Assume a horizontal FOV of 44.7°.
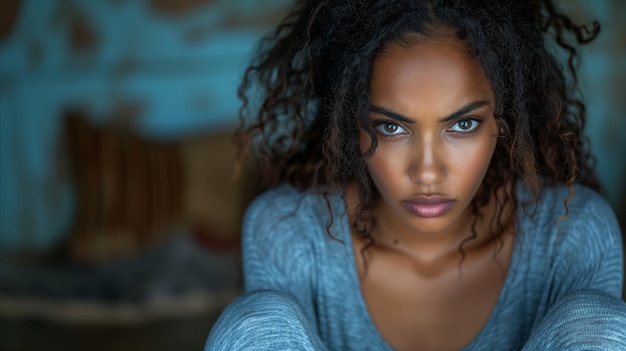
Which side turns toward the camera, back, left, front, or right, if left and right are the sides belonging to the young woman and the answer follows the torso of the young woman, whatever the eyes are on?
front

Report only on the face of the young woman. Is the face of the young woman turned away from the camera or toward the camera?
toward the camera
